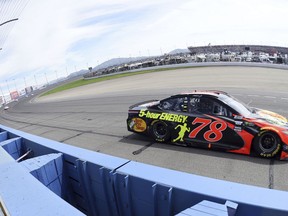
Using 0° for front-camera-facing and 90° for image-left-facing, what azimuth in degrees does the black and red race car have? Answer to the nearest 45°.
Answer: approximately 270°

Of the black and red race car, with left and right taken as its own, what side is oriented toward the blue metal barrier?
right
